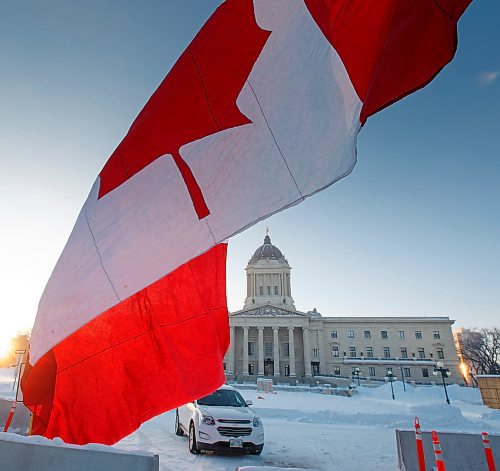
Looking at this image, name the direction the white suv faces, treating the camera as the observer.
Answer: facing the viewer and to the right of the viewer

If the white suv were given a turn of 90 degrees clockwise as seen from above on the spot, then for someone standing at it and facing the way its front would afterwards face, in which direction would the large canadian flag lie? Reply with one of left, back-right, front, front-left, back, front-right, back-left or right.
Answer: front-left
